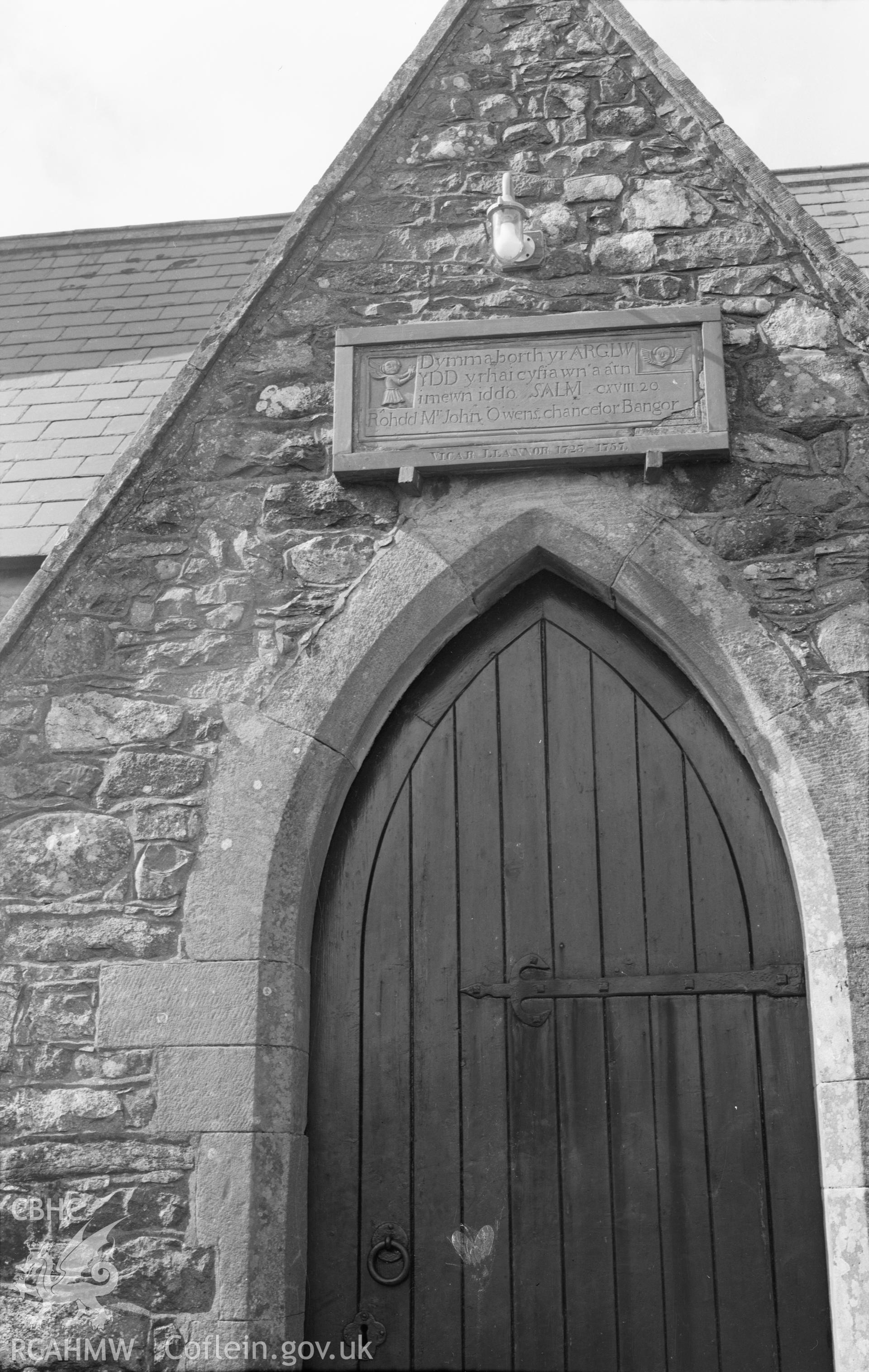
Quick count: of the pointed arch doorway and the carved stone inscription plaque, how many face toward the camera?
2

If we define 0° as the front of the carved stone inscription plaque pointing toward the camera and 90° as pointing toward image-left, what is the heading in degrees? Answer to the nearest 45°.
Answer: approximately 0°
